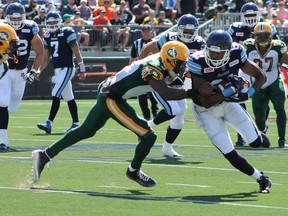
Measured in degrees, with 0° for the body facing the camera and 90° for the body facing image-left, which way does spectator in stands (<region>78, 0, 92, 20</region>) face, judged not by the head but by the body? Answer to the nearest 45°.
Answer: approximately 0°

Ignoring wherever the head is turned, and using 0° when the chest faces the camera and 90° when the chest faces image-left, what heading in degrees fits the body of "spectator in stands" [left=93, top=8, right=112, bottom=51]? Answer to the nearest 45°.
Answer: approximately 0°

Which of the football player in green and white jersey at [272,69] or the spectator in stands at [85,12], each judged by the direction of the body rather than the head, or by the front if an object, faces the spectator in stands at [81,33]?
the spectator in stands at [85,12]

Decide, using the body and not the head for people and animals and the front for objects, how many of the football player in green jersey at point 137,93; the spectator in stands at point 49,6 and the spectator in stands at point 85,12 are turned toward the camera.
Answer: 2

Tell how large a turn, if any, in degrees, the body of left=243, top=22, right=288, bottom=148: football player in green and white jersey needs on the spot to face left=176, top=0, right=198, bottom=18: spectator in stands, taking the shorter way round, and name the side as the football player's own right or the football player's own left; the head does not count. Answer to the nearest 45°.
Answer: approximately 180°
